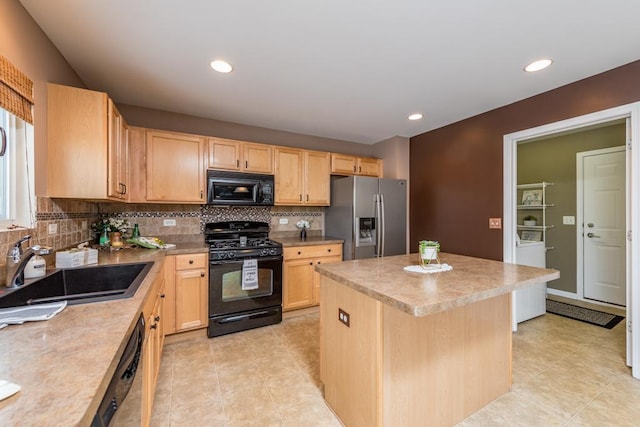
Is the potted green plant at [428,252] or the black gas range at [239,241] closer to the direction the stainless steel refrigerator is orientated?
the potted green plant

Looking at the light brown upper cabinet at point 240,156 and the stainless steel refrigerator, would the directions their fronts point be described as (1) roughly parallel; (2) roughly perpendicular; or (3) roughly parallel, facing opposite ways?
roughly parallel

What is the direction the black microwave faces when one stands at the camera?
facing the viewer

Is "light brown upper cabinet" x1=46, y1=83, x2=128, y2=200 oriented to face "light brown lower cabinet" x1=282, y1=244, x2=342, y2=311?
yes

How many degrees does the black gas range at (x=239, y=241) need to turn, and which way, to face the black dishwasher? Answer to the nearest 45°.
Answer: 0° — it already faces it

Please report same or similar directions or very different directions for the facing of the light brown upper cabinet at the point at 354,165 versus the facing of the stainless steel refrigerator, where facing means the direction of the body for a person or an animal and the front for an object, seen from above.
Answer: same or similar directions

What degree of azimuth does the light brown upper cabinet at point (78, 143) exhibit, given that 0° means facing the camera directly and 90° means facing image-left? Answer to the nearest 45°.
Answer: approximately 270°

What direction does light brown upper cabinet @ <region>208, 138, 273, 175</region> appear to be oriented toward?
toward the camera

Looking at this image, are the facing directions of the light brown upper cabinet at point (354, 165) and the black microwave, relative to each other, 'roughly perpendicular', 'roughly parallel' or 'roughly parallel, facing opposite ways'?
roughly parallel

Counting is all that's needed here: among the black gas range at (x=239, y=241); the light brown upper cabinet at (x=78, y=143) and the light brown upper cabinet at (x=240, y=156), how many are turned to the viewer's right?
1

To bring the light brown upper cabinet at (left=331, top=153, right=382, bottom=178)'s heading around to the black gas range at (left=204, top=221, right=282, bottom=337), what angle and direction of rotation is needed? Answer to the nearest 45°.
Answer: approximately 90° to its right

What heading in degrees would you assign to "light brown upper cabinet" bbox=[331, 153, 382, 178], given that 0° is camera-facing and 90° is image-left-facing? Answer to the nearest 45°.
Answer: approximately 315°

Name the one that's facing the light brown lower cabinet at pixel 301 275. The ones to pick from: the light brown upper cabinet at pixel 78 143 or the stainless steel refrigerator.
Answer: the light brown upper cabinet

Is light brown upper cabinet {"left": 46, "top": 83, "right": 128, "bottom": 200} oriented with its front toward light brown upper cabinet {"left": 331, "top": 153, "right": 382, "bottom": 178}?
yes

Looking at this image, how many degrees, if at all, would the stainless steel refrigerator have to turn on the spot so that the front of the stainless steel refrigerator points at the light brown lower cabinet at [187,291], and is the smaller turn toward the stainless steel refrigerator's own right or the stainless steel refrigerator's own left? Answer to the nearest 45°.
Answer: approximately 90° to the stainless steel refrigerator's own right

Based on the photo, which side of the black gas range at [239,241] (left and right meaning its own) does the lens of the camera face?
front

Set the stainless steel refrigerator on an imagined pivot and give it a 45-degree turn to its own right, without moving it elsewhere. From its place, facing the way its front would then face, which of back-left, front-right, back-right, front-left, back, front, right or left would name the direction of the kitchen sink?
front-right

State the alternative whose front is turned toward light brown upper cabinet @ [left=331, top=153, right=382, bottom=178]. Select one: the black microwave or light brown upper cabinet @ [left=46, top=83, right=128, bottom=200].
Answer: light brown upper cabinet @ [left=46, top=83, right=128, bottom=200]

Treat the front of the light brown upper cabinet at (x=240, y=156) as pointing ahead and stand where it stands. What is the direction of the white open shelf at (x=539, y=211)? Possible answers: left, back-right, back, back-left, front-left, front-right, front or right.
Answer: left
